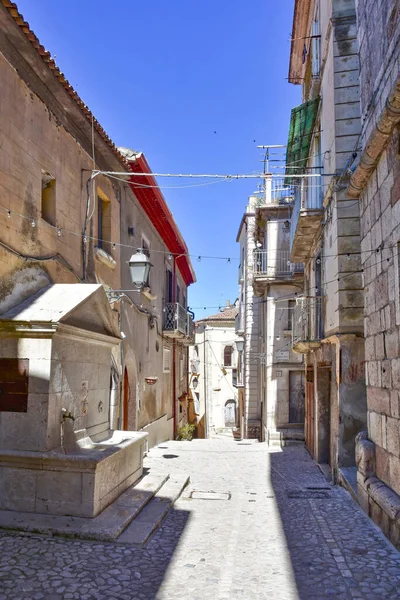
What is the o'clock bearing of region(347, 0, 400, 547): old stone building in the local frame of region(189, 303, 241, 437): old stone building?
region(347, 0, 400, 547): old stone building is roughly at 12 o'clock from region(189, 303, 241, 437): old stone building.

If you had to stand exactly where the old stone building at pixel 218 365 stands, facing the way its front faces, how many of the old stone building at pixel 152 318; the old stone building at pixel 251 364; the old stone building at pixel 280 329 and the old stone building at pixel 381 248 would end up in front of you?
4

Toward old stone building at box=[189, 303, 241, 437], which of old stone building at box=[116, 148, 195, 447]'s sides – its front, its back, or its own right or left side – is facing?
left

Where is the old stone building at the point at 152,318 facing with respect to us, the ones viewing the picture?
facing to the right of the viewer

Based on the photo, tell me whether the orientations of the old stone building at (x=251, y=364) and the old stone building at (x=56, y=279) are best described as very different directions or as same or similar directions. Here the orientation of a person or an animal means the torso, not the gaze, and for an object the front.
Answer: very different directions

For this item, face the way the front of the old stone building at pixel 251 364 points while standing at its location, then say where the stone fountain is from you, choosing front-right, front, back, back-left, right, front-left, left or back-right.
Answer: left

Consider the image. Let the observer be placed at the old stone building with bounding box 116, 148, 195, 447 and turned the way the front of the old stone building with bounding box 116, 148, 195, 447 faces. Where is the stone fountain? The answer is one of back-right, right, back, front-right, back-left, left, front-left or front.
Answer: right

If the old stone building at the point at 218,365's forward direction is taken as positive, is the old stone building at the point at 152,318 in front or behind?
in front

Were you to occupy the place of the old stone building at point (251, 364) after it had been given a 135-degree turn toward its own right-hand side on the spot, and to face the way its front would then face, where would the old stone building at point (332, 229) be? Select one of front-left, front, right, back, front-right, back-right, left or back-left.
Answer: back-right

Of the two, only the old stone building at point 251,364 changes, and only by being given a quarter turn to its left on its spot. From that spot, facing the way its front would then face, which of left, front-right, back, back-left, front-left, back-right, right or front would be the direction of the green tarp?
front

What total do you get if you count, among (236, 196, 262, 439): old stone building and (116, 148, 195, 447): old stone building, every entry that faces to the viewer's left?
1

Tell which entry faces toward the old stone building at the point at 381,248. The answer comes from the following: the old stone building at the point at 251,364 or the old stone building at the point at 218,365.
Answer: the old stone building at the point at 218,365

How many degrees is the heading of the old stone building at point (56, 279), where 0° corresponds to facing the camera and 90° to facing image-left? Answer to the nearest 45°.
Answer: approximately 270°

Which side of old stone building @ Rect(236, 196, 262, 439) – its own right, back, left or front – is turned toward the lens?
left
